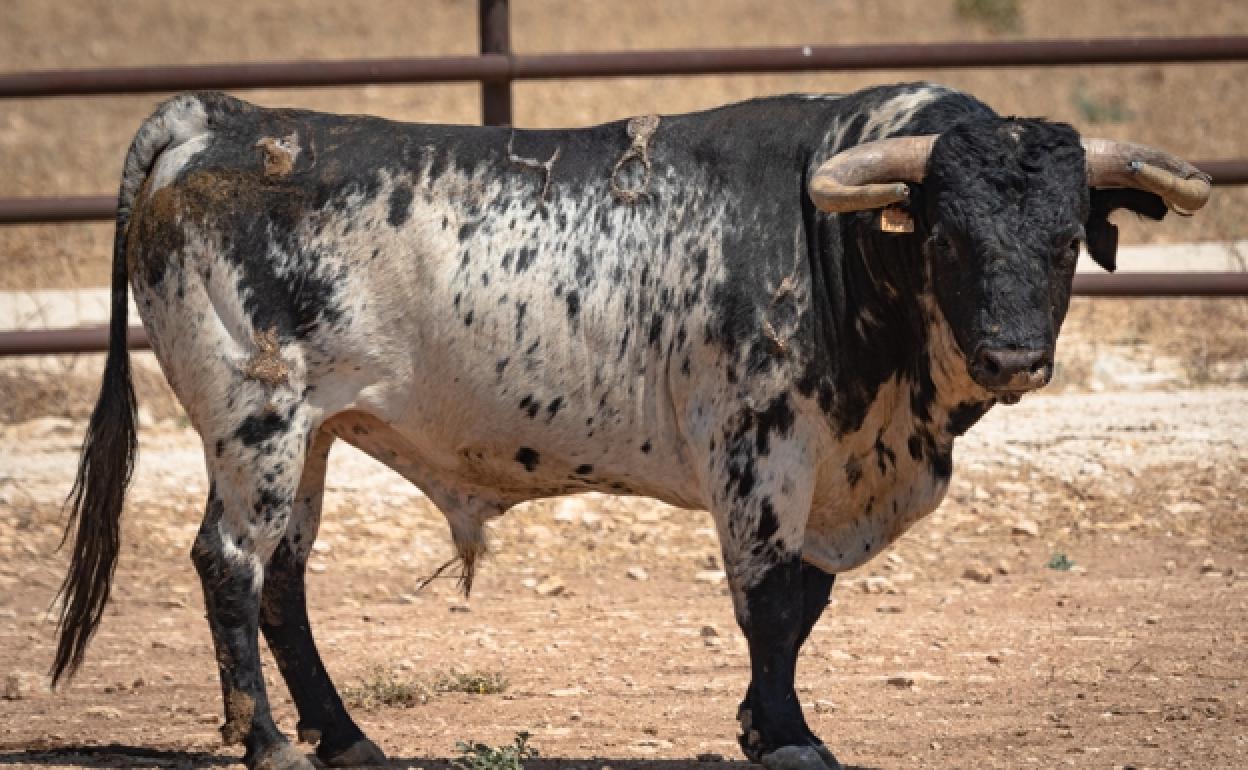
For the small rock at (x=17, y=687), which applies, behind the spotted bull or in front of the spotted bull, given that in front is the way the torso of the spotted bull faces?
behind

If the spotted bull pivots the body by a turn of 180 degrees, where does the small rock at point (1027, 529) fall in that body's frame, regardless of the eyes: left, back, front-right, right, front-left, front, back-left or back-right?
back-right

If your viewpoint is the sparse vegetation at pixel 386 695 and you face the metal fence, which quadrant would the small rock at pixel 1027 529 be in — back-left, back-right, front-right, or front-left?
front-right

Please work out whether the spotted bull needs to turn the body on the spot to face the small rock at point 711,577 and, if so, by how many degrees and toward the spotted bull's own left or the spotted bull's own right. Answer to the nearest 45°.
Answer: approximately 90° to the spotted bull's own left

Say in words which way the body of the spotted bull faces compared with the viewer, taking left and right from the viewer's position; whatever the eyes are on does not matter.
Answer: facing to the right of the viewer

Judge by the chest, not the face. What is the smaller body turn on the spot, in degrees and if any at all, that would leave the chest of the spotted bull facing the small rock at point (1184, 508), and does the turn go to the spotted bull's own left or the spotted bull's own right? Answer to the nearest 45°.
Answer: approximately 45° to the spotted bull's own left

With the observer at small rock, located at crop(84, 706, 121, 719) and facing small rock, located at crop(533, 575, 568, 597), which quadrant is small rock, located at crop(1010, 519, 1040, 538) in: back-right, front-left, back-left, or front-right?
front-right

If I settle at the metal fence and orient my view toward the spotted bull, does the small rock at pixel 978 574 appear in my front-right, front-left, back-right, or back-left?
front-left

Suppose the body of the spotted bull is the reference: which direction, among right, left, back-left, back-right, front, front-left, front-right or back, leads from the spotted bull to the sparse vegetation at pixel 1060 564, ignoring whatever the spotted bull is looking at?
front-left

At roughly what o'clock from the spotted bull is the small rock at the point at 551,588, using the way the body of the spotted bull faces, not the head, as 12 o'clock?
The small rock is roughly at 9 o'clock from the spotted bull.

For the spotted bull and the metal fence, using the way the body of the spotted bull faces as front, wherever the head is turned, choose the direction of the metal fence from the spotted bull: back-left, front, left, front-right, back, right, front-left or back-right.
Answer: left

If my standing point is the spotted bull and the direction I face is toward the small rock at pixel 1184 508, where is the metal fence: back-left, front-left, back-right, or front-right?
front-left

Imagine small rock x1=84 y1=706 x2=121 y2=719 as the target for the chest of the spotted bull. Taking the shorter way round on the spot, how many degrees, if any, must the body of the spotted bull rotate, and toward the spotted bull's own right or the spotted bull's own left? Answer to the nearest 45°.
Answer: approximately 180°
